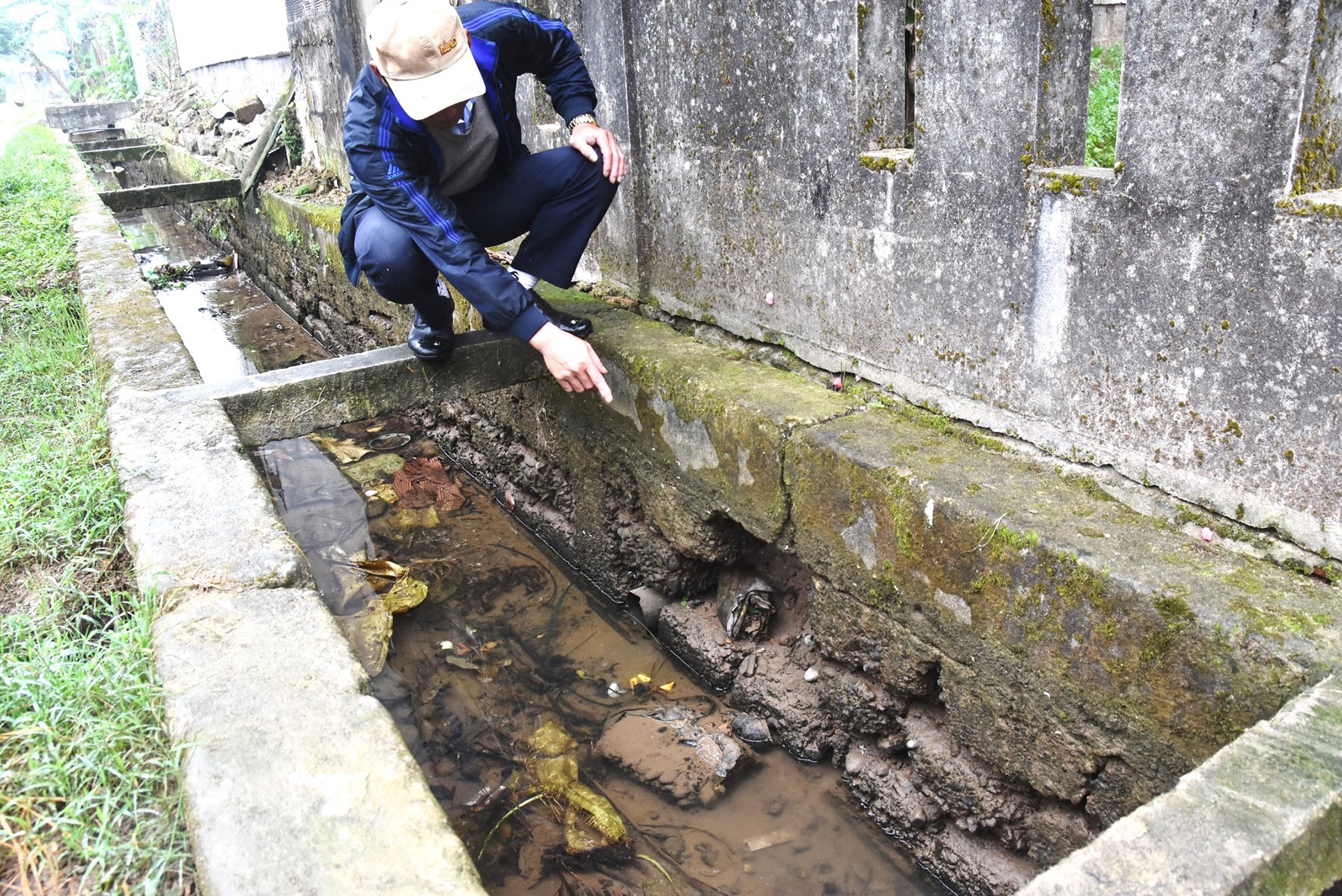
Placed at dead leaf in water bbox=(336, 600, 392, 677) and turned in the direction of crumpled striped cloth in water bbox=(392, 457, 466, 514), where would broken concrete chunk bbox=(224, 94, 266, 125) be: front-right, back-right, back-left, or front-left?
front-left

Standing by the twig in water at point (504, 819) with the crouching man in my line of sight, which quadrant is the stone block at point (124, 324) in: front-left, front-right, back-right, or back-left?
front-left

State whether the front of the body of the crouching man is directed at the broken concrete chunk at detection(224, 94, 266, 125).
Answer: no

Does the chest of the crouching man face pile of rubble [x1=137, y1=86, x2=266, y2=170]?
no
